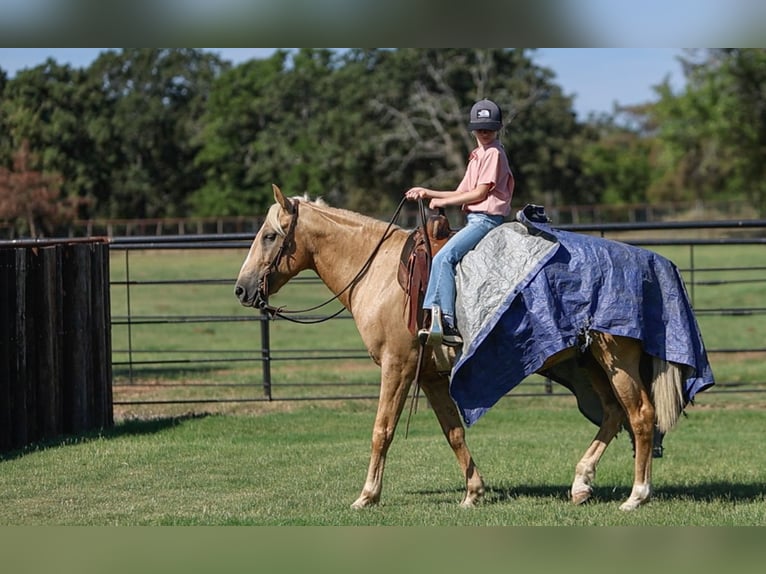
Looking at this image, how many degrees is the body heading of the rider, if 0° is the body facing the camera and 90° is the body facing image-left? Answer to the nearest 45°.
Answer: approximately 90°

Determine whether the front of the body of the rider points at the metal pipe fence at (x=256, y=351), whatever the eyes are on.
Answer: no

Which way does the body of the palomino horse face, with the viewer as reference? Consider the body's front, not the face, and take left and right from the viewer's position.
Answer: facing to the left of the viewer

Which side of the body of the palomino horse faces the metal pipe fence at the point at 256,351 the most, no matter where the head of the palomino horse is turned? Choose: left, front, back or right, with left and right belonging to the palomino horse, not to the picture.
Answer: right
